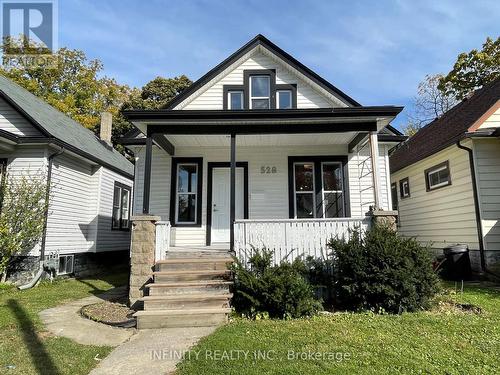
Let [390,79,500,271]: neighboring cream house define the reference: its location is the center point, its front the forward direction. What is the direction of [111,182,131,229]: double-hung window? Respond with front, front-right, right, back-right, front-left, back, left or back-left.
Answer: back-right

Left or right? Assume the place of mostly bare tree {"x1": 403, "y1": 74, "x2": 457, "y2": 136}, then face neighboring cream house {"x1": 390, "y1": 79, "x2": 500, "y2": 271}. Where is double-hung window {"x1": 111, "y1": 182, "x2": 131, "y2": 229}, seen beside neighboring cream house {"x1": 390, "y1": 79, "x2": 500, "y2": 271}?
right

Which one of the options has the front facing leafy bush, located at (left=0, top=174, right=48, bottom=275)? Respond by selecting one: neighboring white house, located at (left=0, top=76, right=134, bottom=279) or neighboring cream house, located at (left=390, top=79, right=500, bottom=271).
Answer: neighboring white house, located at (left=0, top=76, right=134, bottom=279)

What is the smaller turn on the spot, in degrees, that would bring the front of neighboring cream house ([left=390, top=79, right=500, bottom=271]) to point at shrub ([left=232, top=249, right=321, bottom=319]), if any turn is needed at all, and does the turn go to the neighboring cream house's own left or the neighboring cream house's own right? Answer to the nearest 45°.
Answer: approximately 90° to the neighboring cream house's own right

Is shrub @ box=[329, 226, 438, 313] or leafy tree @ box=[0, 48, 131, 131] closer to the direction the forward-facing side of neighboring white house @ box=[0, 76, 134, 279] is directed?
the shrub

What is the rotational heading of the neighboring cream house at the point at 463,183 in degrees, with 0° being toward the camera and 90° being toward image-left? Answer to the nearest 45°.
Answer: approximately 315°

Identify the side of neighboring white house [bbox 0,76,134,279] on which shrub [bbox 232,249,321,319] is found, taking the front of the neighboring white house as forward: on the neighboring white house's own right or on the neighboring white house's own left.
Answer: on the neighboring white house's own left

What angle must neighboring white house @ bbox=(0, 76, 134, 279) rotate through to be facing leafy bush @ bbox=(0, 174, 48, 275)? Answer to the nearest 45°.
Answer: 0° — it already faces it

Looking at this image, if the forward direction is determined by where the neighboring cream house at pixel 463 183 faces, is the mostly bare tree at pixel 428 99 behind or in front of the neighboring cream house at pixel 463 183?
behind

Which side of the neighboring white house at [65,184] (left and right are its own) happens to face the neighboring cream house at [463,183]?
left

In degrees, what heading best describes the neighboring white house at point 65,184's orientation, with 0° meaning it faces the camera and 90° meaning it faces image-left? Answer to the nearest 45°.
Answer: approximately 45°
